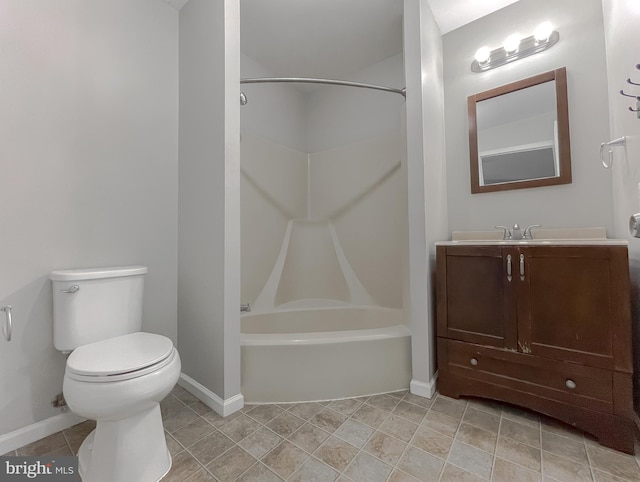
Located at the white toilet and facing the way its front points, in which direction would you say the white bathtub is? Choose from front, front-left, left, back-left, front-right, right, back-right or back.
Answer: front-left

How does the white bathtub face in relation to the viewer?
toward the camera

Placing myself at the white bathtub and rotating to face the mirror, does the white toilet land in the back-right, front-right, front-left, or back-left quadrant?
back-right

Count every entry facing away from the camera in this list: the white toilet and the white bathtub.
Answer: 0

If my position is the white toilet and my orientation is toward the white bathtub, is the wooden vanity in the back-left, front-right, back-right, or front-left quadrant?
front-right

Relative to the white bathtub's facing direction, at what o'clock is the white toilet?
The white toilet is roughly at 2 o'clock from the white bathtub.

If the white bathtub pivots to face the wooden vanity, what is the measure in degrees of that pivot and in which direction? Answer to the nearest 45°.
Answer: approximately 90° to its left
